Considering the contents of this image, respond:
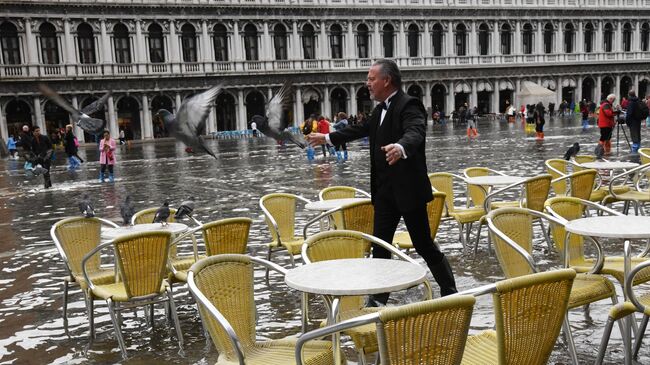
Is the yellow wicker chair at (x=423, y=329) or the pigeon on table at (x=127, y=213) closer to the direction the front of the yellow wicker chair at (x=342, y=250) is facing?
the yellow wicker chair

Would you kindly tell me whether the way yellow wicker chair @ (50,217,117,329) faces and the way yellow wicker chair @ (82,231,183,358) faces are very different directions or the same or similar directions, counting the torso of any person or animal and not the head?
very different directions

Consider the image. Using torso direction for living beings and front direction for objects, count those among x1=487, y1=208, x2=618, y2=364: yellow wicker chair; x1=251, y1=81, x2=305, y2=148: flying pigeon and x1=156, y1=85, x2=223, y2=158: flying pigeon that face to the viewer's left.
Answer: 2

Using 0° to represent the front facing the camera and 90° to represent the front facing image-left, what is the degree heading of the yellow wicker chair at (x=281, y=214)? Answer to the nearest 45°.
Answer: approximately 315°

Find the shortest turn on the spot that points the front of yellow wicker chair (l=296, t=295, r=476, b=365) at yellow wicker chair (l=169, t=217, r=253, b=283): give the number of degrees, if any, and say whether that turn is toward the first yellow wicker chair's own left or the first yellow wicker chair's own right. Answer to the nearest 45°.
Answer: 0° — it already faces it

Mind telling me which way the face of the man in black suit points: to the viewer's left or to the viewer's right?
to the viewer's left

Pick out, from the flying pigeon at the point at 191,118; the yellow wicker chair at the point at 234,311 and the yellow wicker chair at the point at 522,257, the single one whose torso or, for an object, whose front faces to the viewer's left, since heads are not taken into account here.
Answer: the flying pigeon

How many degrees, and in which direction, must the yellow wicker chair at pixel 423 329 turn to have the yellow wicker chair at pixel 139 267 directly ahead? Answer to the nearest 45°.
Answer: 0° — it already faces it

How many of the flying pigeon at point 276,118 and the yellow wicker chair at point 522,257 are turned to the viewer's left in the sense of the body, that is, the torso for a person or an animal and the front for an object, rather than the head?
1

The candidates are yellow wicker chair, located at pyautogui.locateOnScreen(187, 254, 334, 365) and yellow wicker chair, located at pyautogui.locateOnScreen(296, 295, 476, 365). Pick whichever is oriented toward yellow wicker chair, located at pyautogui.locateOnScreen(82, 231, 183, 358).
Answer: yellow wicker chair, located at pyautogui.locateOnScreen(296, 295, 476, 365)

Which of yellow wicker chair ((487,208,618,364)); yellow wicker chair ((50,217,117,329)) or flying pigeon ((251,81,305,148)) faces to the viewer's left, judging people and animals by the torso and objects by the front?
the flying pigeon

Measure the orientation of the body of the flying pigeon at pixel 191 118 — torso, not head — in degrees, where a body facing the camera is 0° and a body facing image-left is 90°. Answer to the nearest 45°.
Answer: approximately 90°

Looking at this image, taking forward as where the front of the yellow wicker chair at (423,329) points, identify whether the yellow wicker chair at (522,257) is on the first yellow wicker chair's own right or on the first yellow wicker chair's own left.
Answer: on the first yellow wicker chair's own right

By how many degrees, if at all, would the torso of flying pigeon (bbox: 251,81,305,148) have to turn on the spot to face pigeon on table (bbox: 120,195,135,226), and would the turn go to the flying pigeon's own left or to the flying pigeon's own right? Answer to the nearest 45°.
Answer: approximately 45° to the flying pigeon's own left

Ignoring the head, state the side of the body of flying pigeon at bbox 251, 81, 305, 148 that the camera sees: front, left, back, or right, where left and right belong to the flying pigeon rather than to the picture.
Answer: left
